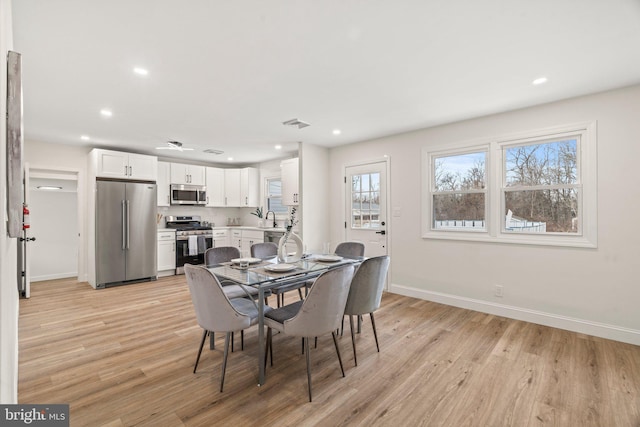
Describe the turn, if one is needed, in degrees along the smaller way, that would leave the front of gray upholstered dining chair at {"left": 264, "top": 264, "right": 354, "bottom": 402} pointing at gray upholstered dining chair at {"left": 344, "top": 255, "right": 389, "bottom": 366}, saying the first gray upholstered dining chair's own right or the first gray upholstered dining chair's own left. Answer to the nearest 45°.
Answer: approximately 90° to the first gray upholstered dining chair's own right

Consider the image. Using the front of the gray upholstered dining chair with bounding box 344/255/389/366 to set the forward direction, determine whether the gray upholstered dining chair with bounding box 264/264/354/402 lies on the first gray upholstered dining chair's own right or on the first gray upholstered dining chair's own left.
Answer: on the first gray upholstered dining chair's own left

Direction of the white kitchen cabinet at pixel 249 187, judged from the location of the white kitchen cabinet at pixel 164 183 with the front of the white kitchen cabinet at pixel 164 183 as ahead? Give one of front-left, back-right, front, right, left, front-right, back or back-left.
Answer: left

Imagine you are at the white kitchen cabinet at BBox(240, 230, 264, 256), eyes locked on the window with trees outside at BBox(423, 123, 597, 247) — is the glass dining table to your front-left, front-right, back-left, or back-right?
front-right

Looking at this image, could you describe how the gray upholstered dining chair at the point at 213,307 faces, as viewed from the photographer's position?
facing away from the viewer and to the right of the viewer

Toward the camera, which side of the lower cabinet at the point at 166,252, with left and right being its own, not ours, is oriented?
front

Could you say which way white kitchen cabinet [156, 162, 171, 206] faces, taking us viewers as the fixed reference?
facing the viewer

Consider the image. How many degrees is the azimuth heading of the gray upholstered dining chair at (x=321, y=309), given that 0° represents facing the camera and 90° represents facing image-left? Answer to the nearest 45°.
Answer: approximately 135°

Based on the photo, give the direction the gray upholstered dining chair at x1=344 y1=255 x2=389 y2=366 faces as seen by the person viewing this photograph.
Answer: facing away from the viewer and to the left of the viewer

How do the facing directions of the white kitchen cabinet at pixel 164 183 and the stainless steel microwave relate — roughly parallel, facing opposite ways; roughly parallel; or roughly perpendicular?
roughly parallel

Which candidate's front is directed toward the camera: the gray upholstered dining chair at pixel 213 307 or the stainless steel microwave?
the stainless steel microwave

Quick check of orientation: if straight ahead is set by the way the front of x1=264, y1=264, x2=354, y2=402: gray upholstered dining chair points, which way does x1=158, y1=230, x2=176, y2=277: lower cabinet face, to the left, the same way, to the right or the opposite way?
the opposite way

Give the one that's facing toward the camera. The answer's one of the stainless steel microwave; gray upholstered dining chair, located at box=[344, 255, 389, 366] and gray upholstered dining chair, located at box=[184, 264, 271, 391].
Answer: the stainless steel microwave

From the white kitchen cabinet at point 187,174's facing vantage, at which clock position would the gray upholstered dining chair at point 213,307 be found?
The gray upholstered dining chair is roughly at 12 o'clock from the white kitchen cabinet.

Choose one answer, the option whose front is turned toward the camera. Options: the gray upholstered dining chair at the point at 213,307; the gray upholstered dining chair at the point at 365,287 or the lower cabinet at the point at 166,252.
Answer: the lower cabinet
